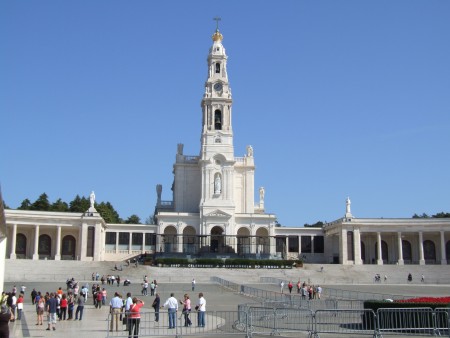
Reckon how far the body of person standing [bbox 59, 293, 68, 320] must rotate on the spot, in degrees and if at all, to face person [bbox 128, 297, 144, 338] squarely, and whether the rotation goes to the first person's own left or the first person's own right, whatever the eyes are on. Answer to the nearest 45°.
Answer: approximately 180°

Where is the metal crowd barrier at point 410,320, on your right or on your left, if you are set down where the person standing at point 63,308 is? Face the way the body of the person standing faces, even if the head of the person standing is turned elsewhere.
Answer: on your right

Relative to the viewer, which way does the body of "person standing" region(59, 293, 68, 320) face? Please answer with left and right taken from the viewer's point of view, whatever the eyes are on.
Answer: facing away from the viewer

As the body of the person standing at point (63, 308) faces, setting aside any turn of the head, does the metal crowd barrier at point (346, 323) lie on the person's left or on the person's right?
on the person's right

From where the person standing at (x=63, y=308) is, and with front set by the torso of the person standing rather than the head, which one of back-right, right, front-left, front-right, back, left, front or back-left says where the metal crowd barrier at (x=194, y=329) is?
back-right

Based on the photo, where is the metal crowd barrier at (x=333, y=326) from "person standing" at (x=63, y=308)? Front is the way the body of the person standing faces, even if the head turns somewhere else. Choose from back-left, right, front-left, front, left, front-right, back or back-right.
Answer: back-right
